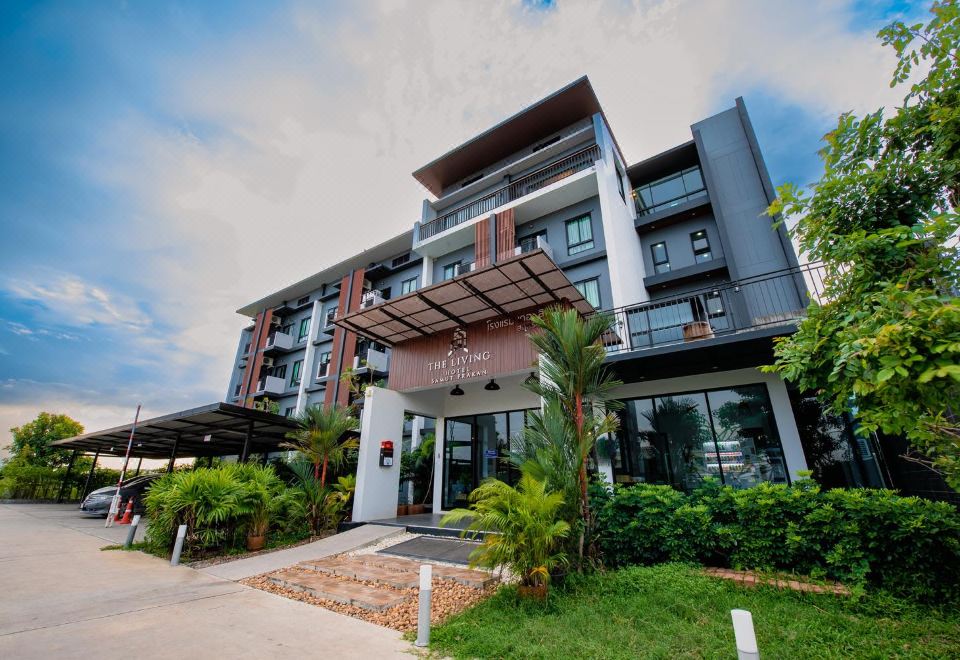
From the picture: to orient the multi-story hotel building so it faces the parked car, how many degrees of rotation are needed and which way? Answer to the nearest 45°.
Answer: approximately 45° to its right

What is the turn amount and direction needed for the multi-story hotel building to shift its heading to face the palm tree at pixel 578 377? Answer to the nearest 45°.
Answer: approximately 45° to its left

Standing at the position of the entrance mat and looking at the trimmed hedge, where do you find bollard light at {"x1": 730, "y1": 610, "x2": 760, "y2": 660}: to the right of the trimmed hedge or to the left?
right

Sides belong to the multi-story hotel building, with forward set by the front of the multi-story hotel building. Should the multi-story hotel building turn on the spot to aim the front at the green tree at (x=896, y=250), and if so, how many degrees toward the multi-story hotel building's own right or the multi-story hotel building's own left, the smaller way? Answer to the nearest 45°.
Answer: approximately 45° to the multi-story hotel building's own left

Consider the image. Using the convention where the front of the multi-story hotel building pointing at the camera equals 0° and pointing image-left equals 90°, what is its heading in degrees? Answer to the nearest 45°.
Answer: approximately 45°
